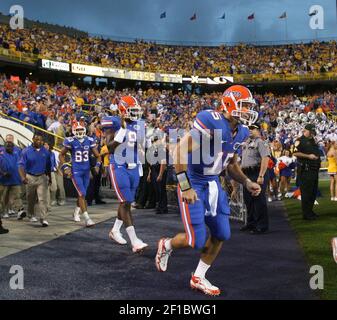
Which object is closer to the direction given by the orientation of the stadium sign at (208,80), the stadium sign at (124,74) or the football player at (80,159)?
the football player

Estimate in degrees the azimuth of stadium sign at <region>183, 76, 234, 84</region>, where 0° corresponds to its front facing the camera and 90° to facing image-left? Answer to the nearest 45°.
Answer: approximately 0°

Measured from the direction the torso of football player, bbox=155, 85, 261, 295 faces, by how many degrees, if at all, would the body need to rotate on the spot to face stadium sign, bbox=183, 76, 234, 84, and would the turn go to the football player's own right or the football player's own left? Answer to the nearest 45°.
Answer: approximately 135° to the football player's own left

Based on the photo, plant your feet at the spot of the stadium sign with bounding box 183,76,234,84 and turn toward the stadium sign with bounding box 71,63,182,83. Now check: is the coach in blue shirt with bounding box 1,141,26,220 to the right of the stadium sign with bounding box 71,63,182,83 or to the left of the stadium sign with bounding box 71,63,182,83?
left

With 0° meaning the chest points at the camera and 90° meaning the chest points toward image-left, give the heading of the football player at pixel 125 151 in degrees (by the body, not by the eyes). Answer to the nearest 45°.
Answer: approximately 315°

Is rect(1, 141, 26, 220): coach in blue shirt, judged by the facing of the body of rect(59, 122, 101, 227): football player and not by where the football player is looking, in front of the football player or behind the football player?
behind

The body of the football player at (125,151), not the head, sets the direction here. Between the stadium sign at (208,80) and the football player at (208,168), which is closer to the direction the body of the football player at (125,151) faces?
the football player

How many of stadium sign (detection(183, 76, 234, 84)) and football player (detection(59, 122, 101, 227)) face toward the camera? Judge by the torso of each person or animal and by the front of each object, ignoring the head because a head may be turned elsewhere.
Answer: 2

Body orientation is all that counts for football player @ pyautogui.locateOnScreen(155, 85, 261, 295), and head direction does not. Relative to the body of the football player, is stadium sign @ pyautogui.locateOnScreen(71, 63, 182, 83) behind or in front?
behind
